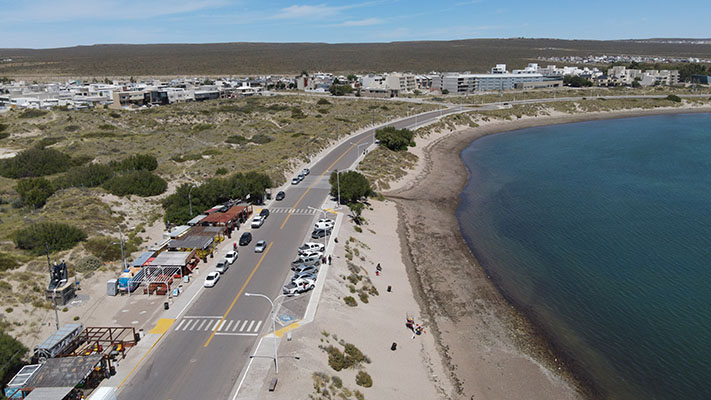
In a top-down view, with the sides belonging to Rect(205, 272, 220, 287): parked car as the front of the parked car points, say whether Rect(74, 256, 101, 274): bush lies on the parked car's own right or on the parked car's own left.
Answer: on the parked car's own right

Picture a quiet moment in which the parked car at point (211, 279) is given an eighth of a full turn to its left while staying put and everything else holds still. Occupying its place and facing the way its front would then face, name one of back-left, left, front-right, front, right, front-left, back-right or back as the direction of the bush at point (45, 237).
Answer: back-right

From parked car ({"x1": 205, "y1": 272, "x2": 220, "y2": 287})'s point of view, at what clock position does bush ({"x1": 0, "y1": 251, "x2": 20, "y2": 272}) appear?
The bush is roughly at 2 o'clock from the parked car.

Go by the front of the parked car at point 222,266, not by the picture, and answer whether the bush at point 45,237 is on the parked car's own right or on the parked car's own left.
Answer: on the parked car's own right

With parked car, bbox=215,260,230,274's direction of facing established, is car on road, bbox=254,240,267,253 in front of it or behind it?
behind

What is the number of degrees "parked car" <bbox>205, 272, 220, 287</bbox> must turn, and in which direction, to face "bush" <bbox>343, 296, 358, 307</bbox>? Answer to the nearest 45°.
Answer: approximately 90° to its left

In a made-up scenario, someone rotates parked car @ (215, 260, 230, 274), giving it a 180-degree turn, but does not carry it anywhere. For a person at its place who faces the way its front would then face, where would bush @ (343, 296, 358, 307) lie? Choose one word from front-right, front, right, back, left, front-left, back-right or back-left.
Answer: right

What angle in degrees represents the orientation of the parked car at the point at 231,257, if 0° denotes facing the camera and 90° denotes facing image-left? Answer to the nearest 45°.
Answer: approximately 45°

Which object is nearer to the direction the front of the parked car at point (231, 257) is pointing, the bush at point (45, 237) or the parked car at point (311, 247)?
the bush

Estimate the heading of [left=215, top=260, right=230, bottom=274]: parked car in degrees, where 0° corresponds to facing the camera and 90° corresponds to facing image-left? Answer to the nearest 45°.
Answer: approximately 45°

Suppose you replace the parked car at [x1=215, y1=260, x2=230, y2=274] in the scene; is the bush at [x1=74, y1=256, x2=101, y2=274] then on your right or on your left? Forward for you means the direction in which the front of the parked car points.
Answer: on your right
